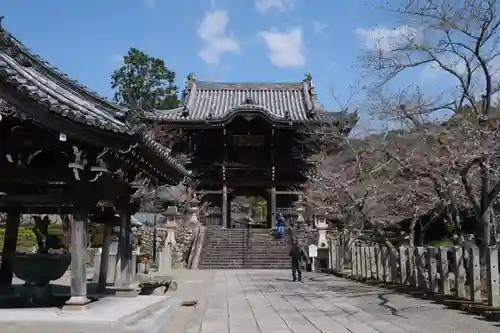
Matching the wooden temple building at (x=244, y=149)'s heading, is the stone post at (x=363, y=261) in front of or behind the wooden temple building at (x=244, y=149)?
in front

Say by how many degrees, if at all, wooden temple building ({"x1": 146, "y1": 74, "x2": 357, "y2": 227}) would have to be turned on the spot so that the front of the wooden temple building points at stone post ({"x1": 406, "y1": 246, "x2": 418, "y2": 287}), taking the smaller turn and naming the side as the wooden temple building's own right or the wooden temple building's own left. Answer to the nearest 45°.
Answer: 0° — it already faces it

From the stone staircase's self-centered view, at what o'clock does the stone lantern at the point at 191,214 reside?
The stone lantern is roughly at 4 o'clock from the stone staircase.

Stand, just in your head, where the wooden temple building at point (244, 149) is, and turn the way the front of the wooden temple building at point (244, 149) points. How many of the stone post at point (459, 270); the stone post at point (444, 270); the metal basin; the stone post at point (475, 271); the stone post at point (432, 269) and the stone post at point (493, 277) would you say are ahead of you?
6

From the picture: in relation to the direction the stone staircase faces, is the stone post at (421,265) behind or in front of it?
in front

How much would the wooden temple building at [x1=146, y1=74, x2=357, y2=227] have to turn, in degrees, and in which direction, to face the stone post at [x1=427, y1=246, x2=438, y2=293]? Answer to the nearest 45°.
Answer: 0° — it already faces it

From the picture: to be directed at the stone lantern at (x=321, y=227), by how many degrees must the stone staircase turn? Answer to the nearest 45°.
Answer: approximately 45° to its left

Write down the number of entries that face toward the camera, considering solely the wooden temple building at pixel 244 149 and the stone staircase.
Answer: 2

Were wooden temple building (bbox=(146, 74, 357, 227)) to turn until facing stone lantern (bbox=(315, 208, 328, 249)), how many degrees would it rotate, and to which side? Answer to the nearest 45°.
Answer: approximately 45° to its left

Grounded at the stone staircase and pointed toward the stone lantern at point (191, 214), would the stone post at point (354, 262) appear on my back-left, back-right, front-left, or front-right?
back-left

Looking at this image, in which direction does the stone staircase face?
toward the camera

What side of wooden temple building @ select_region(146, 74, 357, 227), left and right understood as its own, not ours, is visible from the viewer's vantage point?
front
